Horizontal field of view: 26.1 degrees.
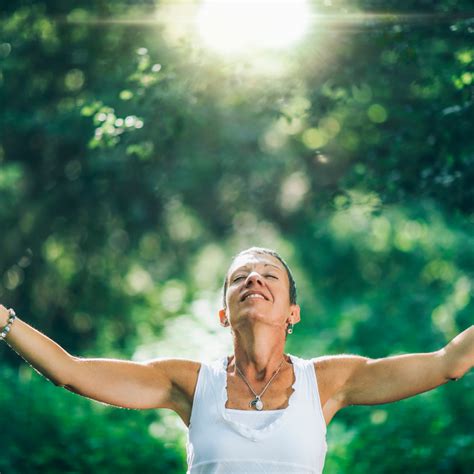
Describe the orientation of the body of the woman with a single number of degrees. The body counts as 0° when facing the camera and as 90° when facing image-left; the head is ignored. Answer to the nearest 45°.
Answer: approximately 0°
